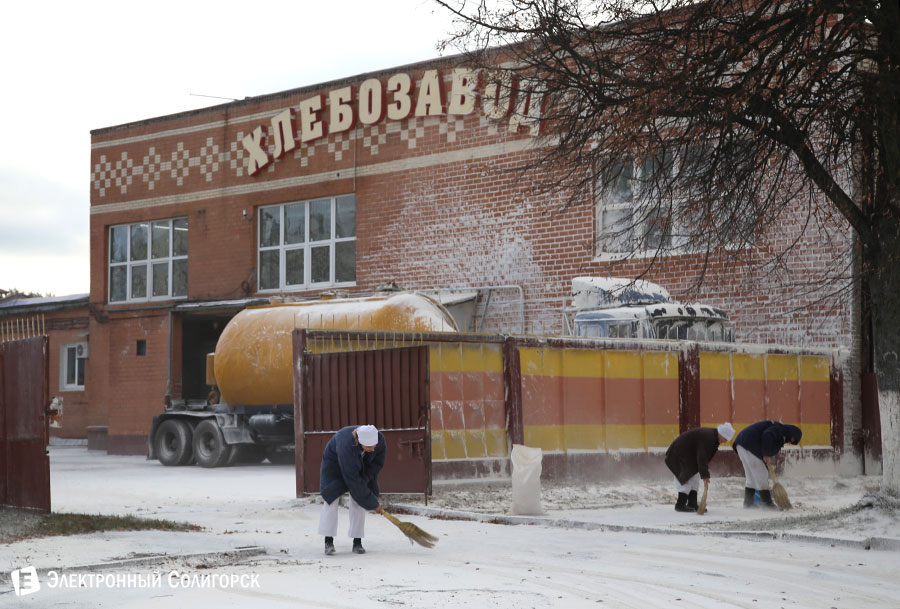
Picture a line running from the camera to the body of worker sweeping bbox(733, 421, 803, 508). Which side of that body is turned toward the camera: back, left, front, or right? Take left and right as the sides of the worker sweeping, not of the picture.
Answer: right

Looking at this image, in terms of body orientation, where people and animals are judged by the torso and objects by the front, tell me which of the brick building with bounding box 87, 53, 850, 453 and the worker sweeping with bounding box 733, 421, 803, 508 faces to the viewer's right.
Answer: the worker sweeping

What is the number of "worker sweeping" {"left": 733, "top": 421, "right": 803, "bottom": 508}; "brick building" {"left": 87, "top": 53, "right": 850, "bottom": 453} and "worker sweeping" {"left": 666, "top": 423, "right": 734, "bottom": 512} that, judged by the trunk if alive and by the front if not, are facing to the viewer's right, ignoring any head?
2

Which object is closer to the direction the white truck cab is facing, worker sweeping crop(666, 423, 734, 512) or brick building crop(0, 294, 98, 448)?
the worker sweeping

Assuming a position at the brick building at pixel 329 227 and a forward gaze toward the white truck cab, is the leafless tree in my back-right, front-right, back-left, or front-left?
front-right

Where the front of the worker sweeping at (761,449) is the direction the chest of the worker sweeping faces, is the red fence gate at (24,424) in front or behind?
behind

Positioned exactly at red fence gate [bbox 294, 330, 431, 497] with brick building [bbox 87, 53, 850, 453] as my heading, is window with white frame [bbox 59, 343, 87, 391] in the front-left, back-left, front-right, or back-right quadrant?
front-left

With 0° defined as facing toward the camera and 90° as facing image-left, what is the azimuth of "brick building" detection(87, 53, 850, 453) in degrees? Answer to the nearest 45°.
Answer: approximately 45°

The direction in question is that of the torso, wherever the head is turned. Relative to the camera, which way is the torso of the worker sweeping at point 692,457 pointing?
to the viewer's right

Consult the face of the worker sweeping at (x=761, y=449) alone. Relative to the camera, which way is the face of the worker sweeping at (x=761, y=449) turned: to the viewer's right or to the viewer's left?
to the viewer's right

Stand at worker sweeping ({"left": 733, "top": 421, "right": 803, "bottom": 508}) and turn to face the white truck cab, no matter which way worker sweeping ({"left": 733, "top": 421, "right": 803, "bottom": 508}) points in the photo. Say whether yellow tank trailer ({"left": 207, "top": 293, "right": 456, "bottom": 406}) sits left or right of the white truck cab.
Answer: left

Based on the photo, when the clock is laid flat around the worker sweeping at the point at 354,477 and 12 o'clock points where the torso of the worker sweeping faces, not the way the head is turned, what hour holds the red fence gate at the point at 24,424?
The red fence gate is roughly at 6 o'clock from the worker sweeping.

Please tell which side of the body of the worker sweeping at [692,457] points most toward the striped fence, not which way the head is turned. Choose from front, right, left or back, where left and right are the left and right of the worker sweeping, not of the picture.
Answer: left

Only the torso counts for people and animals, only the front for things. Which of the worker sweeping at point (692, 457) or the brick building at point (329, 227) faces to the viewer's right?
the worker sweeping

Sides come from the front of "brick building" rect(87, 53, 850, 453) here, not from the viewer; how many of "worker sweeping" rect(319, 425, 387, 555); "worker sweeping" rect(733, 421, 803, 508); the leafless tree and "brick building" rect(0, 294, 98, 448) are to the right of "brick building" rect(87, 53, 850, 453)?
1
